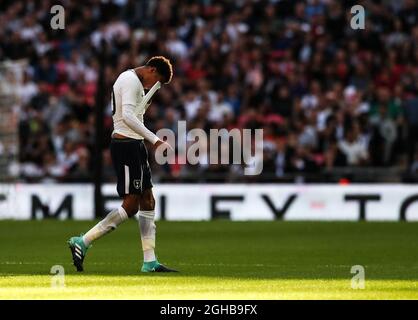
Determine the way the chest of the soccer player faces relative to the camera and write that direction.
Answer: to the viewer's right
